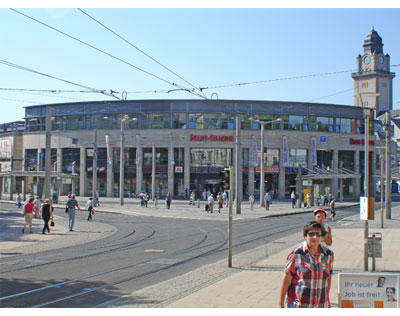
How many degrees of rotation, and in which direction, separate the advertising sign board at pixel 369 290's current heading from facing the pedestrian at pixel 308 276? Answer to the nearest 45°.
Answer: approximately 45° to its right

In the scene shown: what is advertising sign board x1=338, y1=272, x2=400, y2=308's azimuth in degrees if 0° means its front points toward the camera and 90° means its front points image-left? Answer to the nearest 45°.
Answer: approximately 0°
